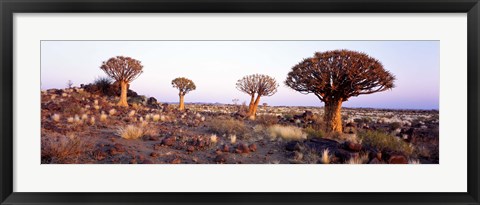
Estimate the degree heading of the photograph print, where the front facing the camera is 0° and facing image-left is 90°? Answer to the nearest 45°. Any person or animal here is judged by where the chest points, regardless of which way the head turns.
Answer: approximately 0°
